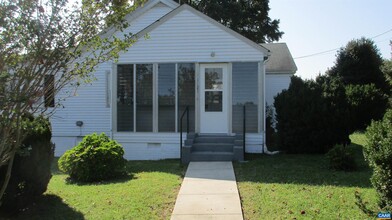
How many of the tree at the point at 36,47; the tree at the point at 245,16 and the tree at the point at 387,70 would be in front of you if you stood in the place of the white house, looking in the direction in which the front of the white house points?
1

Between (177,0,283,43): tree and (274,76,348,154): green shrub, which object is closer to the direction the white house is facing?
the green shrub

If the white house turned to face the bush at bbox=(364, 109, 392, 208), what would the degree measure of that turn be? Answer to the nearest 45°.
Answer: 0° — it already faces it

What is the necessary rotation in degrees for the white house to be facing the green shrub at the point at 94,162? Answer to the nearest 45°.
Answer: approximately 45° to its right

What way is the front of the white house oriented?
toward the camera

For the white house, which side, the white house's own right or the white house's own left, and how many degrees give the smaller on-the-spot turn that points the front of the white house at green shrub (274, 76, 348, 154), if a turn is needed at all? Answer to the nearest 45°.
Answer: approximately 90° to the white house's own left

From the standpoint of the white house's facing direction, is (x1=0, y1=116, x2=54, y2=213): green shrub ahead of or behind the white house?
ahead

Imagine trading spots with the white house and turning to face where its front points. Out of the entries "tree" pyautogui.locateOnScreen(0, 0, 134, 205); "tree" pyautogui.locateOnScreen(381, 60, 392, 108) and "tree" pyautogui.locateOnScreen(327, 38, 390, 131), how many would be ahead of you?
1

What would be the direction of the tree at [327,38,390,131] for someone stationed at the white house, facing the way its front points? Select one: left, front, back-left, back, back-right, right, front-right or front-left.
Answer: back-left

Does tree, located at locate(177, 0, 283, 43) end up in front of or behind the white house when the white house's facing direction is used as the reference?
behind

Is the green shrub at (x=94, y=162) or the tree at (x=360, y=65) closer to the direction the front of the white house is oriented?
the green shrub

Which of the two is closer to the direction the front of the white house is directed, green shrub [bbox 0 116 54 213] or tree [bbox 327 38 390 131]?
the green shrub

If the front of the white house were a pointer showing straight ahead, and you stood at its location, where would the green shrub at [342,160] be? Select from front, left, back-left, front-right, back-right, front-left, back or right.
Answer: front-left

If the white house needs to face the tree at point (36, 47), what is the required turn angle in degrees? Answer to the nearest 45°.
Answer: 0° — it already faces it

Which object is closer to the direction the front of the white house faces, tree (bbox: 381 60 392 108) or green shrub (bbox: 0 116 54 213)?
the green shrub

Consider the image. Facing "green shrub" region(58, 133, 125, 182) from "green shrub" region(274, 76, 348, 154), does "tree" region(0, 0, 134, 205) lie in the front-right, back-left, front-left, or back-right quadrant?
front-left
